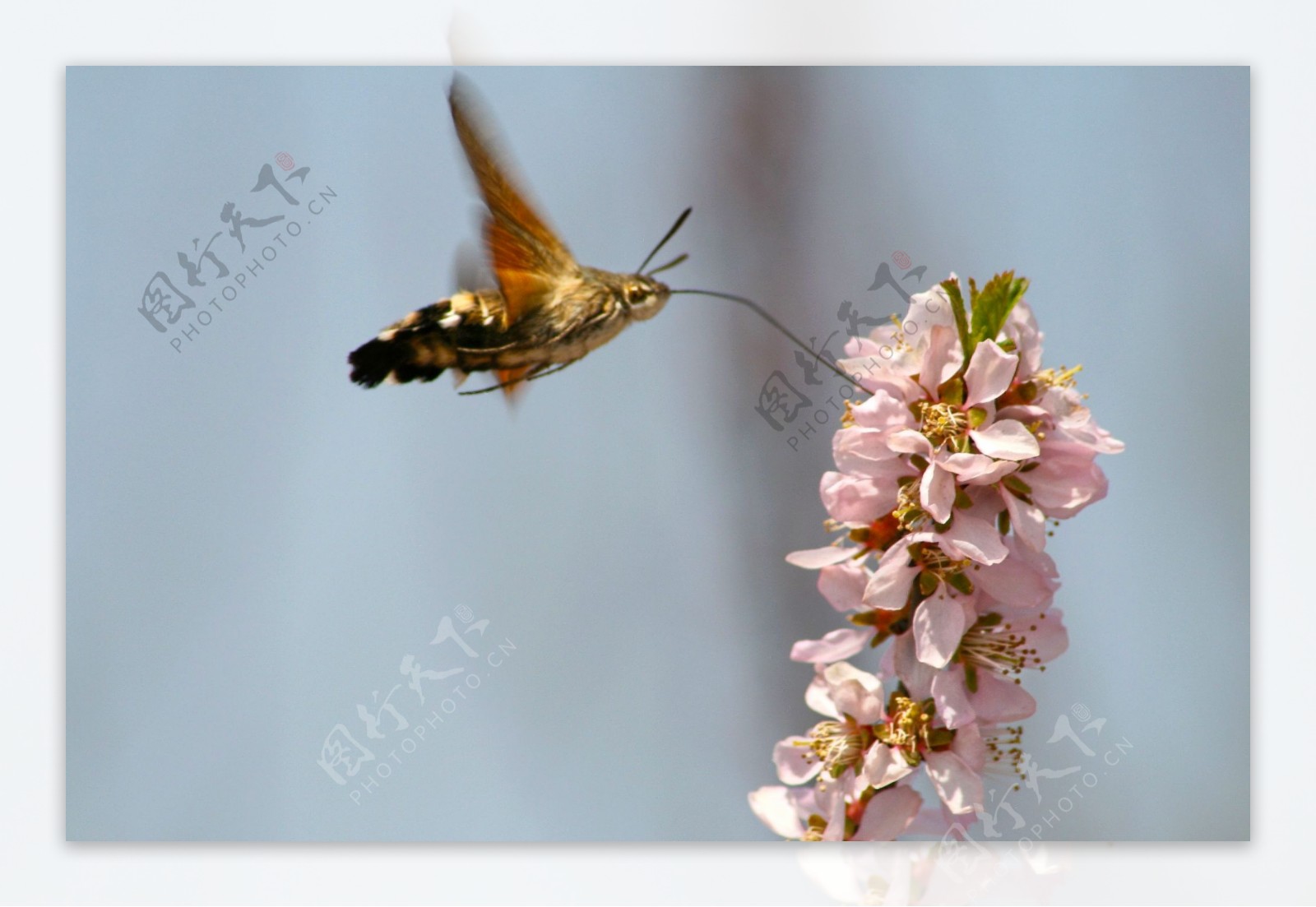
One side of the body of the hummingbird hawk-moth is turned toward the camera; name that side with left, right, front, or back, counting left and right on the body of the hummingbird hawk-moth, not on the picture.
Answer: right
